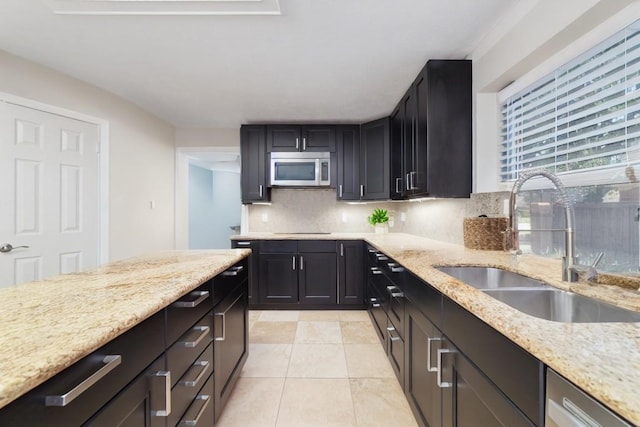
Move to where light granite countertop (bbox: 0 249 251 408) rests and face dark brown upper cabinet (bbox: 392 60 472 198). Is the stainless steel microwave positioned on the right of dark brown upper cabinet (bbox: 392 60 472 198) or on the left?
left

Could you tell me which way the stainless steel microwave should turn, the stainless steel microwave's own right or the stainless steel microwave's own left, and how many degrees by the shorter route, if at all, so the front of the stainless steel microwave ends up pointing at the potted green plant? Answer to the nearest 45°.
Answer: approximately 90° to the stainless steel microwave's own left

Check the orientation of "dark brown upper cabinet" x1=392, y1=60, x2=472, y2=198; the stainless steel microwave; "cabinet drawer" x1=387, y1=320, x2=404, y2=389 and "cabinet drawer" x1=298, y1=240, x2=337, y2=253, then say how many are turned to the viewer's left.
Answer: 2

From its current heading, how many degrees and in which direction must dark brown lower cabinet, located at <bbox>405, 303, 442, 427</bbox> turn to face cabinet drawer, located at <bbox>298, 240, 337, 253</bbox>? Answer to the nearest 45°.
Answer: approximately 45° to its right

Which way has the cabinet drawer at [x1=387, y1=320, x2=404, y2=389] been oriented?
to the viewer's left

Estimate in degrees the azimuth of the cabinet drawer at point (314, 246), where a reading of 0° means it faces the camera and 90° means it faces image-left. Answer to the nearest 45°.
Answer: approximately 0°

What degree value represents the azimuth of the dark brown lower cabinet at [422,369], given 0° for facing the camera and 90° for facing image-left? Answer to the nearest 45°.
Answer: approximately 90°

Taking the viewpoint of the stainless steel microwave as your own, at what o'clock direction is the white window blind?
The white window blind is roughly at 11 o'clock from the stainless steel microwave.

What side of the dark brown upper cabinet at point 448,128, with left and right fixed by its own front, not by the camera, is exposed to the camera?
left

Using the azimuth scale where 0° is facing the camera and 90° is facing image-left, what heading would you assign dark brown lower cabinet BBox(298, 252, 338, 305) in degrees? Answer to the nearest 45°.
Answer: approximately 0°

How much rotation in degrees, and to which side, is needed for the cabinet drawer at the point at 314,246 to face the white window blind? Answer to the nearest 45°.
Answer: approximately 45° to its left
